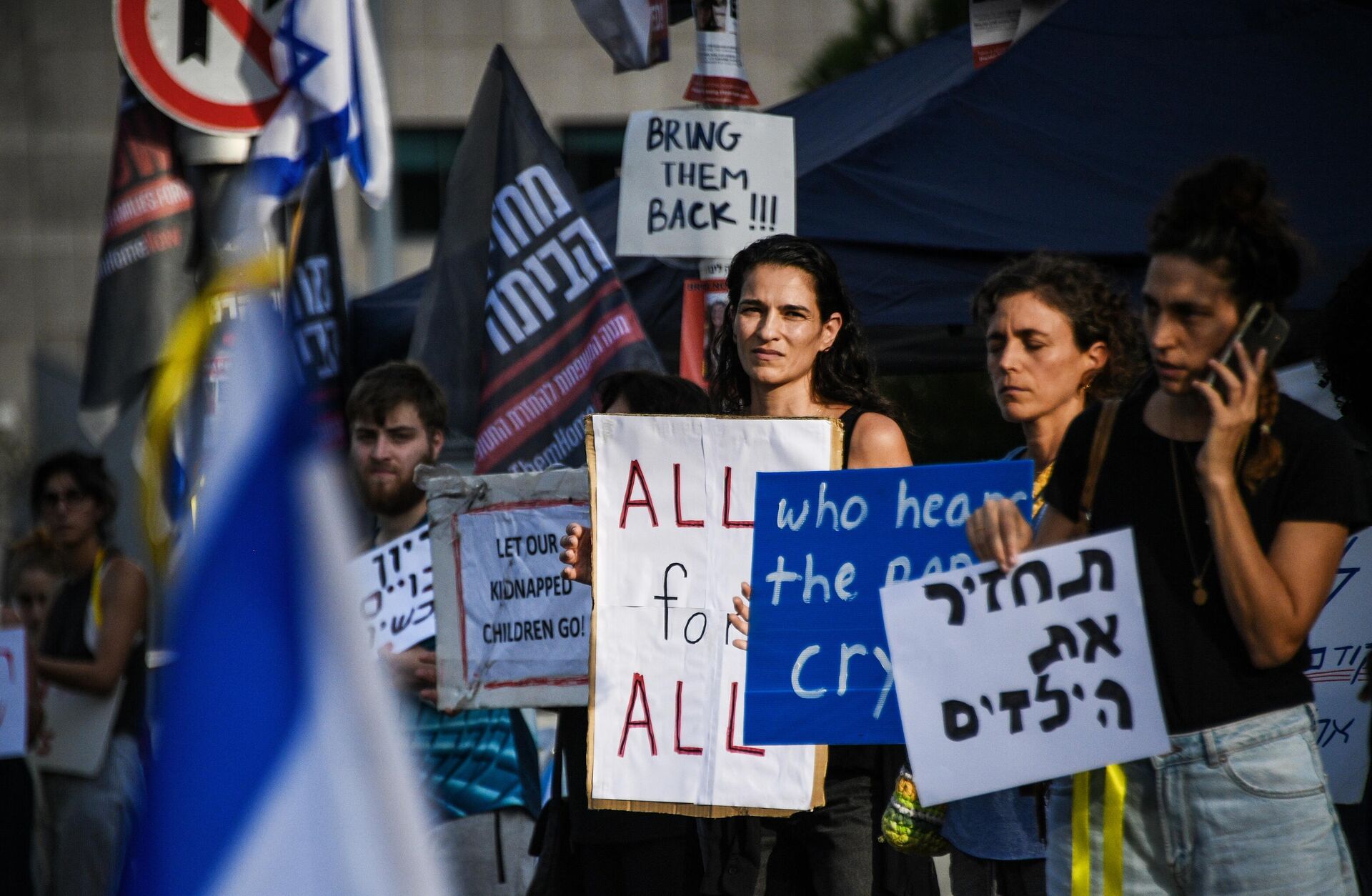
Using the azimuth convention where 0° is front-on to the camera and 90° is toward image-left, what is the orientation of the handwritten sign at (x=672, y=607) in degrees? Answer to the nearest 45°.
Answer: approximately 0°

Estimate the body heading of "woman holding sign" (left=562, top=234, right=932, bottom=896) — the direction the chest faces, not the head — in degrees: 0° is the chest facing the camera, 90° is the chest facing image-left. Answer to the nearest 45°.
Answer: approximately 45°

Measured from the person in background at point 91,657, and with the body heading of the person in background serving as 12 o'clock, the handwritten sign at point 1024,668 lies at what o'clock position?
The handwritten sign is roughly at 10 o'clock from the person in background.

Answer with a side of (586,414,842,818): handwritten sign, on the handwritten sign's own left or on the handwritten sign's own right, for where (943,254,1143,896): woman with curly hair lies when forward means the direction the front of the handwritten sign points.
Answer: on the handwritten sign's own left

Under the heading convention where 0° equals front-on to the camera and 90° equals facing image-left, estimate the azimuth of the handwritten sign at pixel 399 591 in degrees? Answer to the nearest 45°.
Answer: approximately 0°
